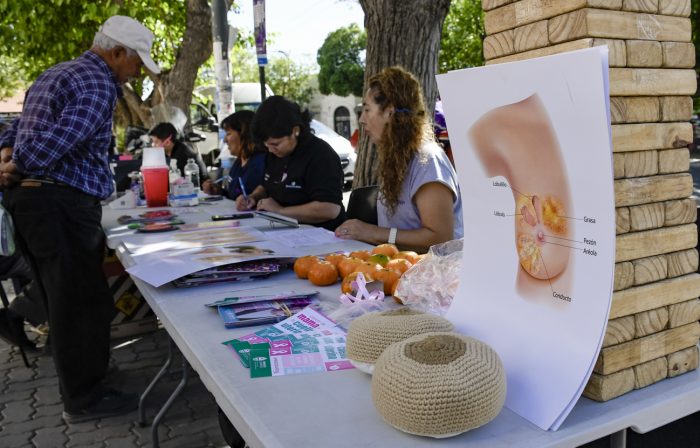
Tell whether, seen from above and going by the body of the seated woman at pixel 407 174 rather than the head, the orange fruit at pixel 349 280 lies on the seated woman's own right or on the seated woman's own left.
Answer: on the seated woman's own left

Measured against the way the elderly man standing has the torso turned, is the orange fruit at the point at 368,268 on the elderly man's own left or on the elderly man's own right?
on the elderly man's own right

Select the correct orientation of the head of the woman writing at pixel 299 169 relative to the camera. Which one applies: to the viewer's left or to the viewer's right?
to the viewer's left

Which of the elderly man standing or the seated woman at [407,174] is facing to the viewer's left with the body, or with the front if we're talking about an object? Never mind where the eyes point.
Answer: the seated woman

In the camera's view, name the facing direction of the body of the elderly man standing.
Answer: to the viewer's right

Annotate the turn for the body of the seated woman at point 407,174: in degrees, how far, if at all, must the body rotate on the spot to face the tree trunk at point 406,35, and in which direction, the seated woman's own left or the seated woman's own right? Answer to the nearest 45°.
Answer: approximately 90° to the seated woman's own right

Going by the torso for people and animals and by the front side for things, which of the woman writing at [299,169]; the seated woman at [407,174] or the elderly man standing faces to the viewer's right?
the elderly man standing

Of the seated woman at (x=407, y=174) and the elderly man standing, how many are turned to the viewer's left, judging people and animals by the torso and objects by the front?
1

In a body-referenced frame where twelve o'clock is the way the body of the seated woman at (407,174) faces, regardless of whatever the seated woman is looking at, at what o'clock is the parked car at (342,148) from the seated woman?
The parked car is roughly at 3 o'clock from the seated woman.

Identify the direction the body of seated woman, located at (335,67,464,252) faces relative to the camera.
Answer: to the viewer's left
